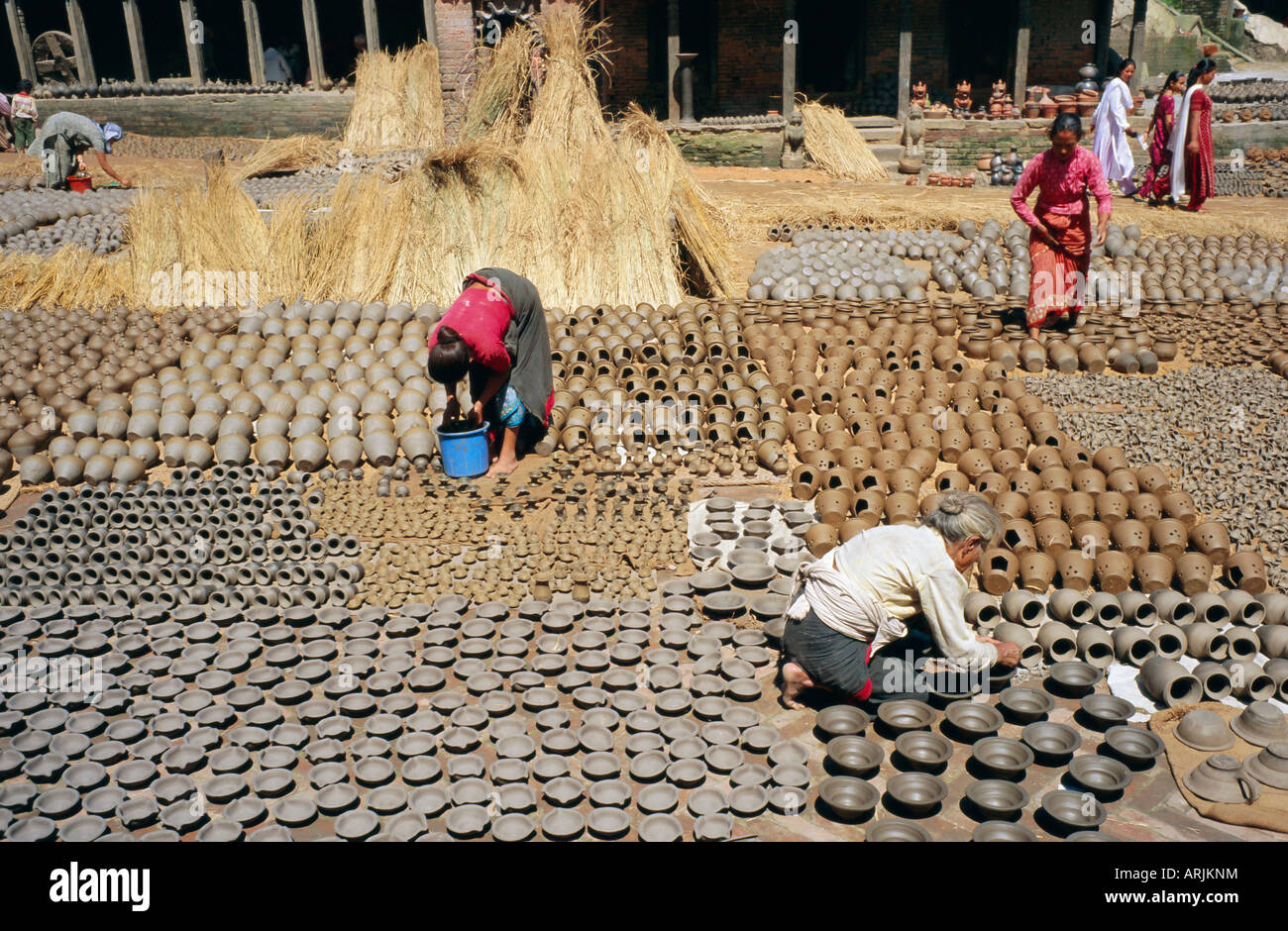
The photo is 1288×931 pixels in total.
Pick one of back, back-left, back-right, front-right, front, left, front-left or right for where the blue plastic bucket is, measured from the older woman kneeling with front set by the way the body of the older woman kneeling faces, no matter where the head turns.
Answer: back-left

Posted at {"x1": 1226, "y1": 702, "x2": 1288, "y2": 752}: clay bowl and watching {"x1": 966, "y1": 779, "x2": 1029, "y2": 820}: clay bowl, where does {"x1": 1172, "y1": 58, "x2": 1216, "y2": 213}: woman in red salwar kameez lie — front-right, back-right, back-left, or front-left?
back-right

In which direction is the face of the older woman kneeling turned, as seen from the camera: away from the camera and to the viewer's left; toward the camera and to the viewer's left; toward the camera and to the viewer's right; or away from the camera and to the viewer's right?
away from the camera and to the viewer's right

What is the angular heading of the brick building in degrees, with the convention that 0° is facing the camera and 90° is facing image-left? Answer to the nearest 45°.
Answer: approximately 0°

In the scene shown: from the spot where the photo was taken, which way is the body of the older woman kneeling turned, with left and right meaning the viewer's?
facing to the right of the viewer
